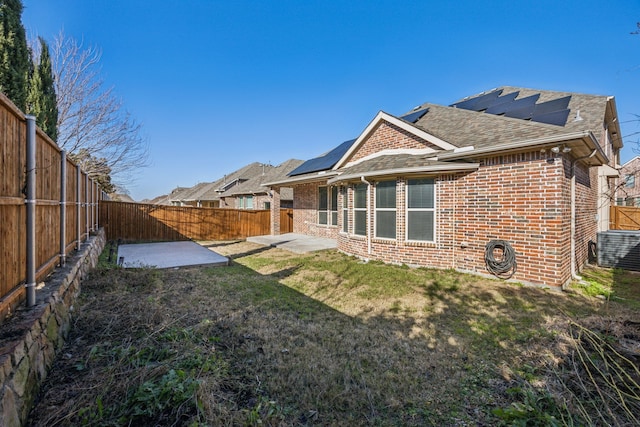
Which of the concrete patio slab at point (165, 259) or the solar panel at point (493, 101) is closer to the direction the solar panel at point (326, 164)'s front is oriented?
the concrete patio slab

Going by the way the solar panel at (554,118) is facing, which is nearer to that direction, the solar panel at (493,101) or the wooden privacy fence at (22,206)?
the wooden privacy fence

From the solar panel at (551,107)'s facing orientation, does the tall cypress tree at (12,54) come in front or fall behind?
in front

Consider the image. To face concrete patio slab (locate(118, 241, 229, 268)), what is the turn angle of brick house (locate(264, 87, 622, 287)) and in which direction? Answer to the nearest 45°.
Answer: approximately 135° to its left

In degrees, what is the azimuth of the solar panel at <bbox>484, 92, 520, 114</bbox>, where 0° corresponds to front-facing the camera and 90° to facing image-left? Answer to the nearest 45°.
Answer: approximately 45°

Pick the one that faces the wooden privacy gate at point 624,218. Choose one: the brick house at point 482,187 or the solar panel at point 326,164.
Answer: the brick house

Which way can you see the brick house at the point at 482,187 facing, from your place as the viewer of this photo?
facing away from the viewer and to the right of the viewer

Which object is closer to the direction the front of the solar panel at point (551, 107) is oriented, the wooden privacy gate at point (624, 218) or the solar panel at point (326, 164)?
the solar panel

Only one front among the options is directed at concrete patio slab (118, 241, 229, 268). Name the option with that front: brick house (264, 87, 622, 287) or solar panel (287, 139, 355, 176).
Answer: the solar panel

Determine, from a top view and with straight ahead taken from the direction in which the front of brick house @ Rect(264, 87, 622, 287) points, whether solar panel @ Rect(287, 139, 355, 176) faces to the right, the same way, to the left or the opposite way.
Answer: the opposite way
